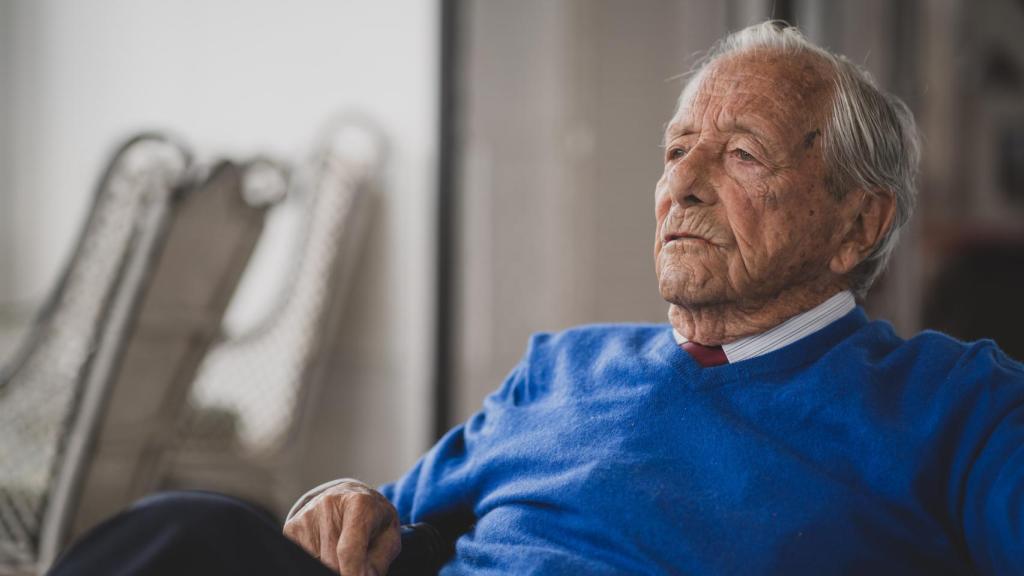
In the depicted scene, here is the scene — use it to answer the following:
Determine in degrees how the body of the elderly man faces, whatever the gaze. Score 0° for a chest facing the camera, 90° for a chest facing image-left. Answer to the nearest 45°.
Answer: approximately 45°
